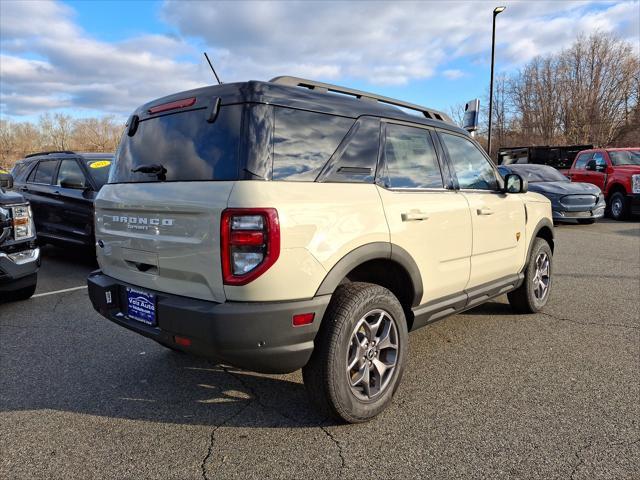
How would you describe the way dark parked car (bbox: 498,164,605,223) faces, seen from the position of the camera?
facing the viewer and to the right of the viewer

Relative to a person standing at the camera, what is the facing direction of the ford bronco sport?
facing away from the viewer and to the right of the viewer

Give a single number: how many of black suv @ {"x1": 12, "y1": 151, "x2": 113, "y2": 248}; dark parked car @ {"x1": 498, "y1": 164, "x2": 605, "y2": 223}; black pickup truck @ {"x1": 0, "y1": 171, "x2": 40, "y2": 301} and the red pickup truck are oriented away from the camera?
0

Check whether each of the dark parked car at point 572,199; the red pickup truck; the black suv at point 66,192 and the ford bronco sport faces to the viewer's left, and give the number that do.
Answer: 0

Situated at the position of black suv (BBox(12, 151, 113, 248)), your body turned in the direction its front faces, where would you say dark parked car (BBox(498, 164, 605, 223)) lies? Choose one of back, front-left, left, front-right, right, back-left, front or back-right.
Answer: front-left

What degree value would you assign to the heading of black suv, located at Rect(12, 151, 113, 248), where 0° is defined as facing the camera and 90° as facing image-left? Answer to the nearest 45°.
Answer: approximately 315°

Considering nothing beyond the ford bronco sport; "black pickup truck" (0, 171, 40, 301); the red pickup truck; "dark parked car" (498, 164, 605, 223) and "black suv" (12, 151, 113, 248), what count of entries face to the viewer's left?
0

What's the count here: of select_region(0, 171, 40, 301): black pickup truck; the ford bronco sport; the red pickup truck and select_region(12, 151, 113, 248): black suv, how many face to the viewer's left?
0

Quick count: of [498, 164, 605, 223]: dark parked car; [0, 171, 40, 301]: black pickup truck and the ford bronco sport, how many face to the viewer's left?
0

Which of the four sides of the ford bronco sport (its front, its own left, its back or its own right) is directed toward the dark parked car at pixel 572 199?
front

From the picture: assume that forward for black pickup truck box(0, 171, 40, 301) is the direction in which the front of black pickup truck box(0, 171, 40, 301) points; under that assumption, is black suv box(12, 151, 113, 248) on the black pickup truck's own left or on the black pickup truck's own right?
on the black pickup truck's own left
